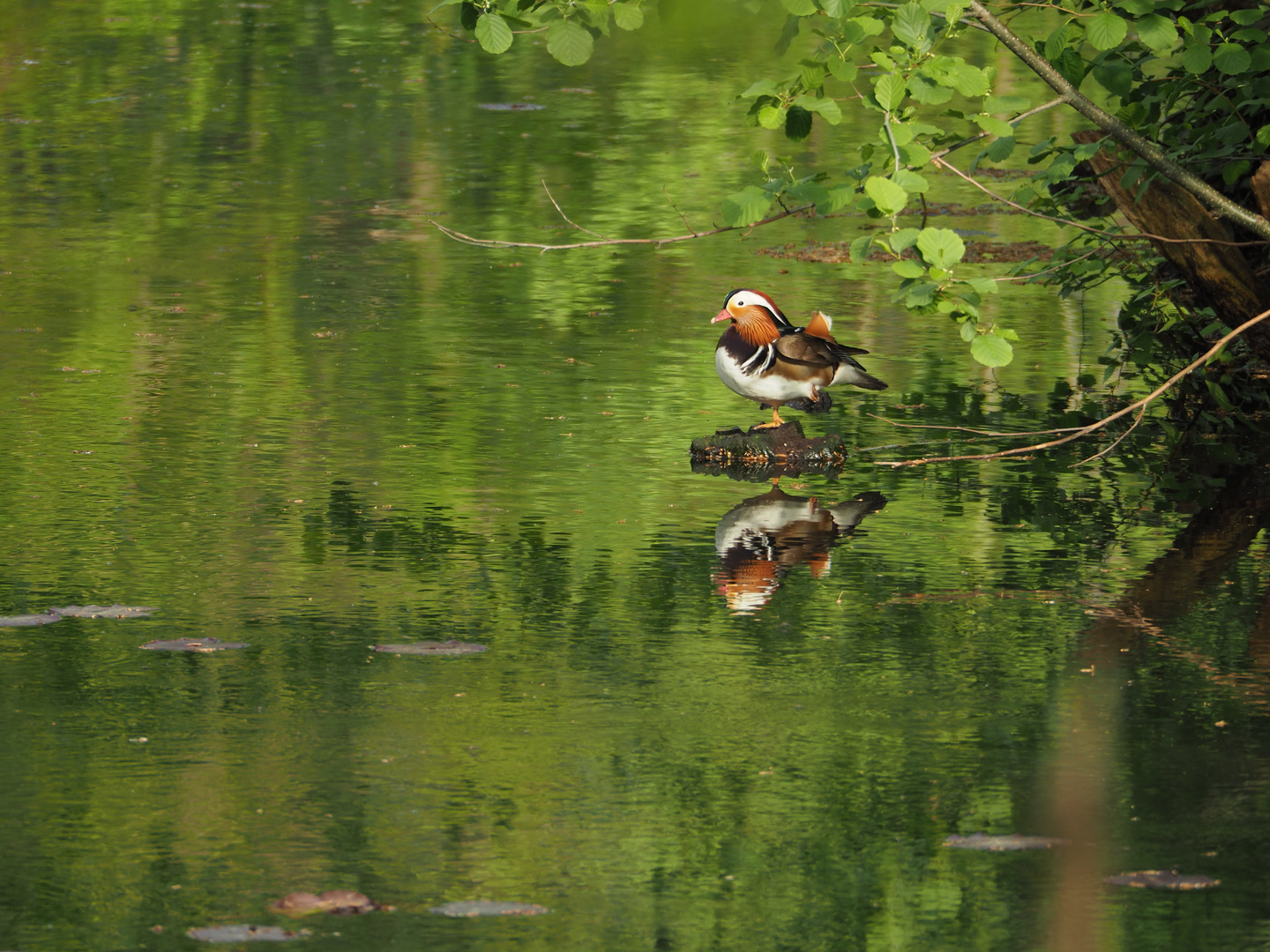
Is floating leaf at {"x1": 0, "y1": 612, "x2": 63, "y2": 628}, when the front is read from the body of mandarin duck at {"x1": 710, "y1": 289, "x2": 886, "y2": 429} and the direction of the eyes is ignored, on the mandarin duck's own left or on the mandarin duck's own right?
on the mandarin duck's own left

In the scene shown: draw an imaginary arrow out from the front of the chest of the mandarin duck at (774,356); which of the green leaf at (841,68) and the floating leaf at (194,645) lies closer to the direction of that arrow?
the floating leaf

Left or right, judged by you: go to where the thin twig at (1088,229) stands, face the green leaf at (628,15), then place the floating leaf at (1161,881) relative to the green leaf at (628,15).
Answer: left

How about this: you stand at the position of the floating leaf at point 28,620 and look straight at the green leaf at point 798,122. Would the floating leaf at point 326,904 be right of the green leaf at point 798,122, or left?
right

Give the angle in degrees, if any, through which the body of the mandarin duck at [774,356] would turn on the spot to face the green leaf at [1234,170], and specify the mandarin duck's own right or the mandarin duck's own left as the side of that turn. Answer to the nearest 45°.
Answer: approximately 180°

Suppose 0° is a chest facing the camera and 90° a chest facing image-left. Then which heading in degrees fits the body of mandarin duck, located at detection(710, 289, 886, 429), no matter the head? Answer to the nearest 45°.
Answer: approximately 90°

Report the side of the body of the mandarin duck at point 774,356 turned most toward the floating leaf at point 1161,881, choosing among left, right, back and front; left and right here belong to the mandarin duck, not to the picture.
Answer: left
